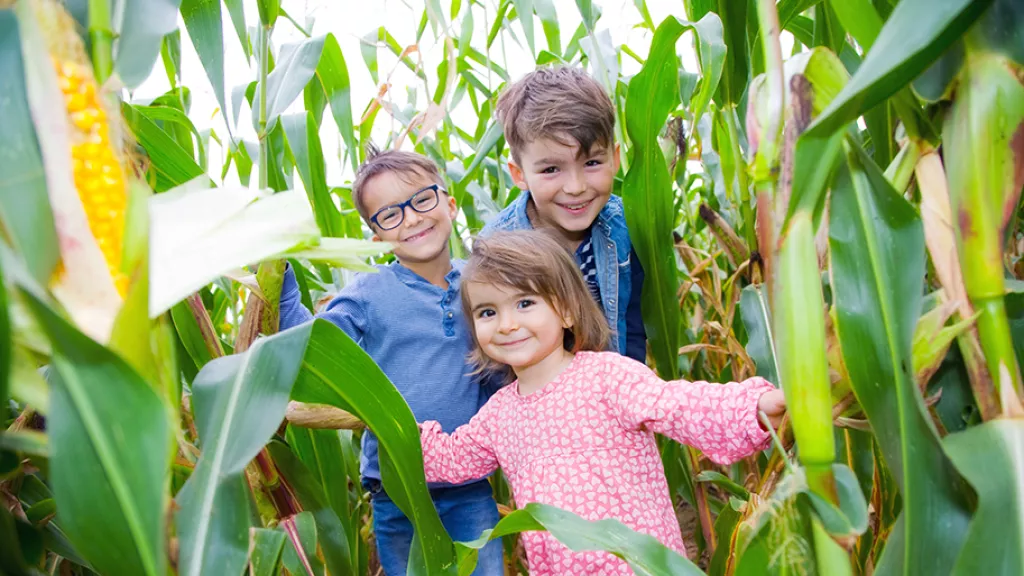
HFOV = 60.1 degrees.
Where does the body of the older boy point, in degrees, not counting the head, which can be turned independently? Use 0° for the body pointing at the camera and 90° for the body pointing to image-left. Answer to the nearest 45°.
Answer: approximately 0°
